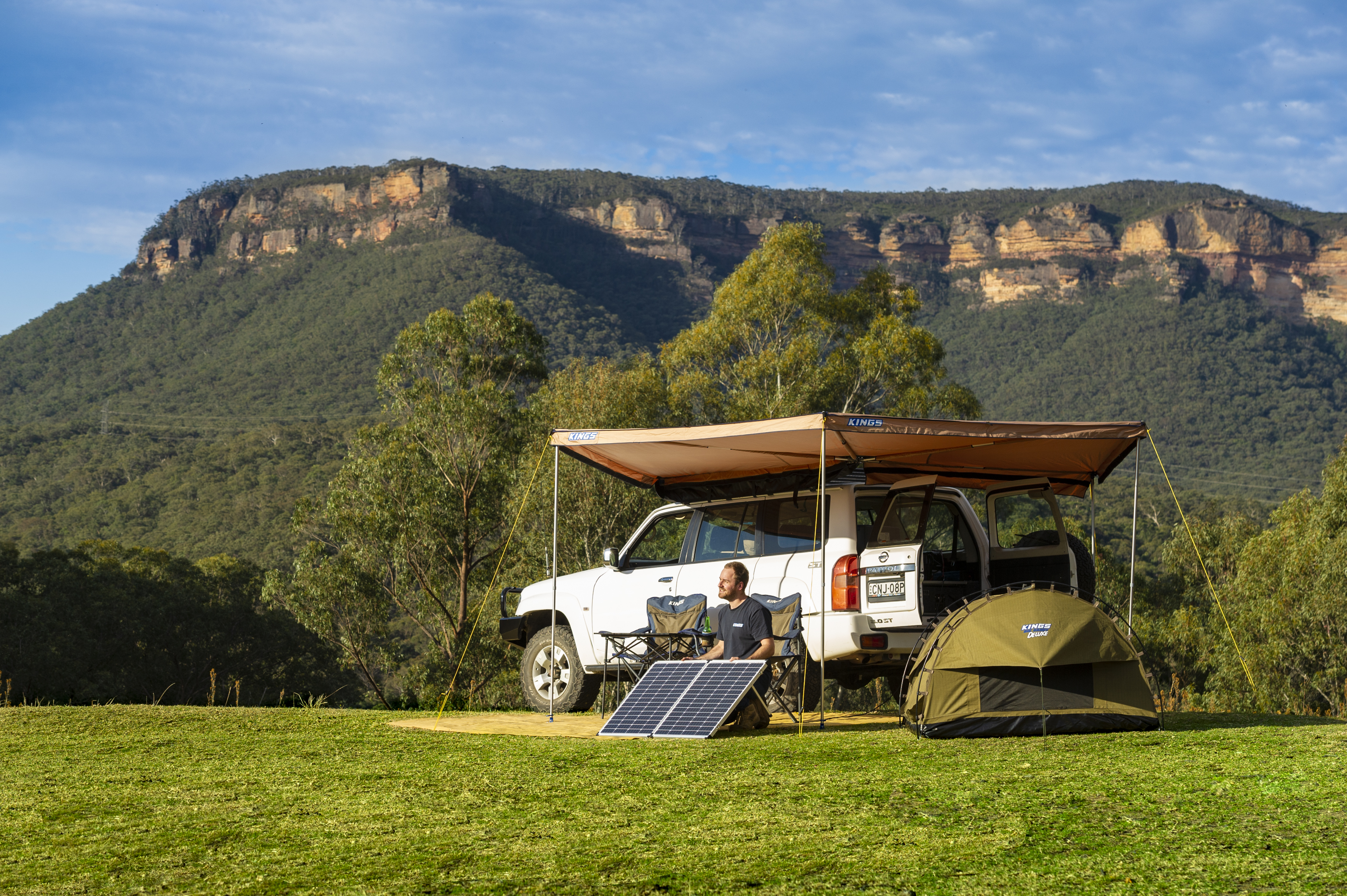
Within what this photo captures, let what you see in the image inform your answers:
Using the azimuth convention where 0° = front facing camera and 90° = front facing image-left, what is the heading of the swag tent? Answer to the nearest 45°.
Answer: approximately 0°

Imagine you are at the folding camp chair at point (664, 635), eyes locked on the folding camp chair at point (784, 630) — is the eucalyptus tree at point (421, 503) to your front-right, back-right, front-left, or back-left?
back-left

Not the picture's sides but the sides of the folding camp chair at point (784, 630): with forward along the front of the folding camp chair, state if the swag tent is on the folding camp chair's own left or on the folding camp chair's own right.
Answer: on the folding camp chair's own left

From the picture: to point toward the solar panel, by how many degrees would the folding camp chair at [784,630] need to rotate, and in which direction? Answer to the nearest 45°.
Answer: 0° — it already faces it

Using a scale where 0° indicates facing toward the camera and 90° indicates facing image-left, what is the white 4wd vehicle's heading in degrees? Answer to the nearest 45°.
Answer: approximately 135°

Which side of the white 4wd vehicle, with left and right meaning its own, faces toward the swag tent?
back

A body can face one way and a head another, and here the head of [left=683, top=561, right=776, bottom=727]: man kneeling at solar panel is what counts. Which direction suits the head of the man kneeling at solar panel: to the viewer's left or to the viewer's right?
to the viewer's left

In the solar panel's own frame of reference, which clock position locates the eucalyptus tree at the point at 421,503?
The eucalyptus tree is roughly at 4 o'clock from the solar panel.

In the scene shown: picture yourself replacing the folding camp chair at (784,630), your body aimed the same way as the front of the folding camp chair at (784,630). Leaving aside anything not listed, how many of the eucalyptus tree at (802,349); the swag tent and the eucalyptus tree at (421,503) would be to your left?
1

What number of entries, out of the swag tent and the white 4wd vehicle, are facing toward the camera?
1
